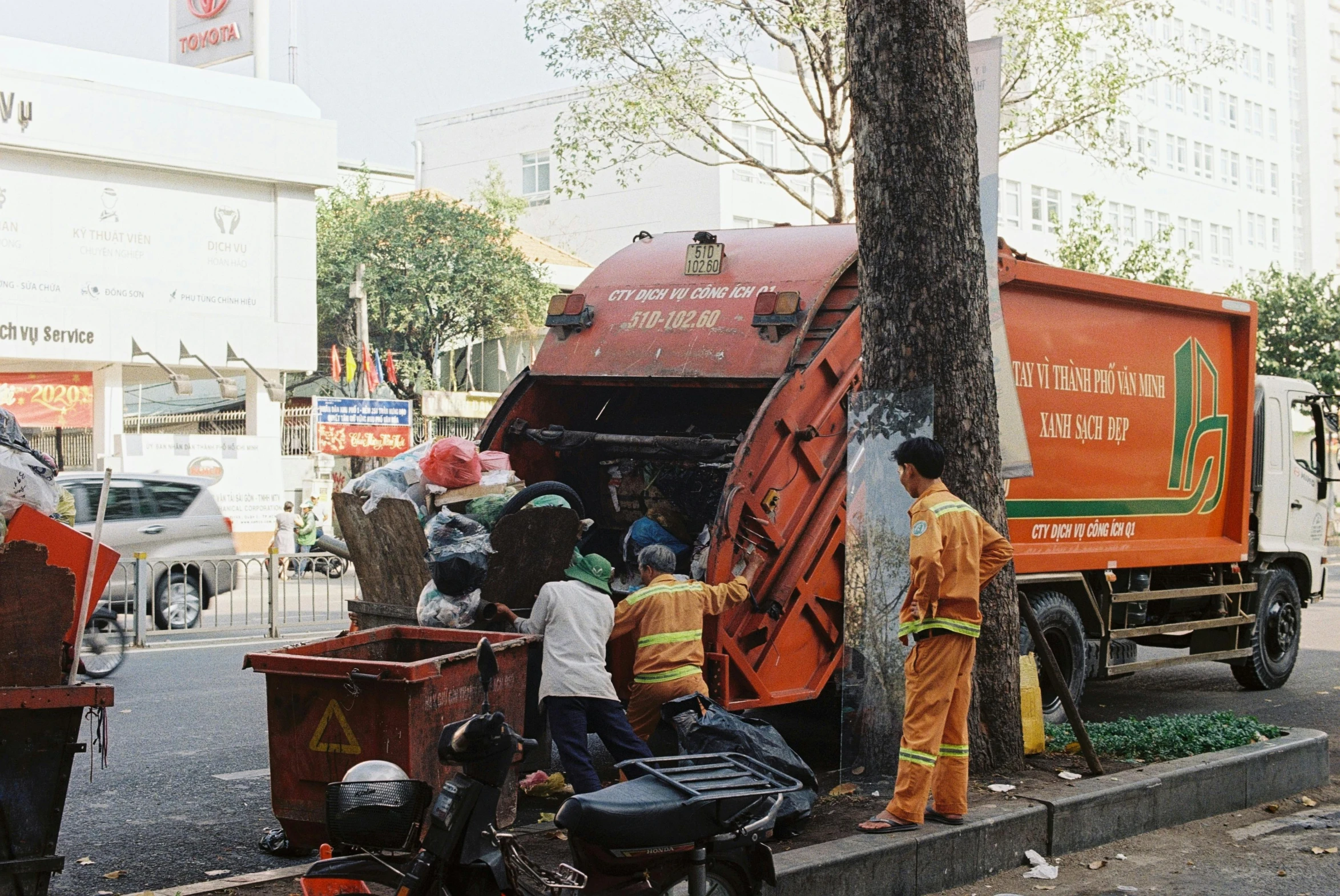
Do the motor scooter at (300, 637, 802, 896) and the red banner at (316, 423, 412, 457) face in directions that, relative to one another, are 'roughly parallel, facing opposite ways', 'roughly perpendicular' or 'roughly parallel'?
roughly perpendicular

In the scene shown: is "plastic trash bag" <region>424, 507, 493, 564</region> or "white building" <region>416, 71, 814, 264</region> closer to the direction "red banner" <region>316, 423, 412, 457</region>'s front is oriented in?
the plastic trash bag

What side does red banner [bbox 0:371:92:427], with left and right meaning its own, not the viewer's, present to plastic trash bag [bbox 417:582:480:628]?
front

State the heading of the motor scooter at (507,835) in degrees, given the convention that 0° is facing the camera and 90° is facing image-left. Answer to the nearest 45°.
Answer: approximately 90°

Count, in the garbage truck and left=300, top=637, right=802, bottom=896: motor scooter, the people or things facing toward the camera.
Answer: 0

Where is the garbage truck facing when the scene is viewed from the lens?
facing away from the viewer and to the right of the viewer

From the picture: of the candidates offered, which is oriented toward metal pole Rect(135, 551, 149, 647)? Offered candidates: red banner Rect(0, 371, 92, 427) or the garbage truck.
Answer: the red banner

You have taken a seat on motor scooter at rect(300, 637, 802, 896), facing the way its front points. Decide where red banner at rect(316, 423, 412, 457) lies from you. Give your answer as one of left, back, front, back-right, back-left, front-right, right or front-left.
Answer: right

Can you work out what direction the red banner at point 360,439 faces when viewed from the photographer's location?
facing the viewer

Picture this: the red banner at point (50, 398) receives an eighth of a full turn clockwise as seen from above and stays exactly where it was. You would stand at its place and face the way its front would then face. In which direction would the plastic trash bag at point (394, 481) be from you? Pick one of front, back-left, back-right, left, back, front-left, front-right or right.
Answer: front-left

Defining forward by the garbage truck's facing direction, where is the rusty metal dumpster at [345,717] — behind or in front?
behind

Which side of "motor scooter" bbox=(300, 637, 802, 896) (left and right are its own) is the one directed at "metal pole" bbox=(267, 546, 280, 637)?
right

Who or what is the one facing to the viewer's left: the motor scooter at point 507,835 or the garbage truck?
the motor scooter

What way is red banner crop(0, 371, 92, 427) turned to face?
toward the camera

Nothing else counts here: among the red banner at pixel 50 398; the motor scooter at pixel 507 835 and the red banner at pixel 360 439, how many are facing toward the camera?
2

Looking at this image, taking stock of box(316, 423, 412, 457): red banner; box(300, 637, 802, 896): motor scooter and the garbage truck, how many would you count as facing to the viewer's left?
1

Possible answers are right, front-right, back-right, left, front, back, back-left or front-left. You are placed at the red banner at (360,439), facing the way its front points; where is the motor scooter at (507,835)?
front
